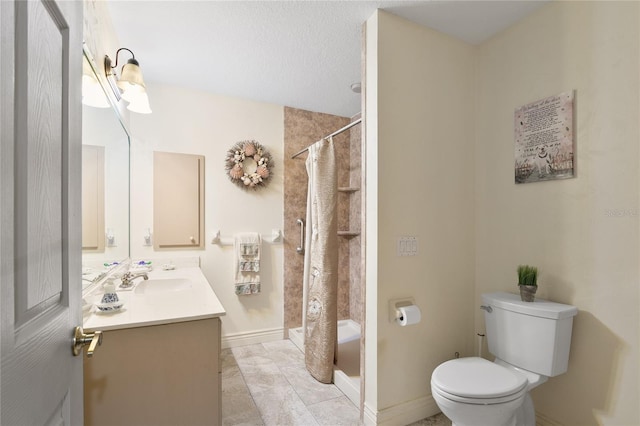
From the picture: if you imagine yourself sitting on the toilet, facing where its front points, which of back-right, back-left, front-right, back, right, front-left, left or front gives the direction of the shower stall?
right

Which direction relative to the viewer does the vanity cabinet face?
to the viewer's right

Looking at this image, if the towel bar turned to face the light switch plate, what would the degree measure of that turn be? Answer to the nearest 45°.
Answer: approximately 45° to its left

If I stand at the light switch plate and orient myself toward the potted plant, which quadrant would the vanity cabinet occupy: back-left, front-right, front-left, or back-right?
back-right

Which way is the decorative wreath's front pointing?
toward the camera

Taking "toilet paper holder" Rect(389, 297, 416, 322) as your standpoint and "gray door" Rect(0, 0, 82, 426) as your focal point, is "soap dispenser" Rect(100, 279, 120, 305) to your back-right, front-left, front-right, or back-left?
front-right

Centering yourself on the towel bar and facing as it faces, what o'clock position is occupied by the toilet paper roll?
The toilet paper roll is roughly at 11 o'clock from the towel bar.

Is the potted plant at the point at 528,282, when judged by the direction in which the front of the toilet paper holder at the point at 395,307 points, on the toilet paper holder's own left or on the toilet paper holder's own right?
on the toilet paper holder's own left

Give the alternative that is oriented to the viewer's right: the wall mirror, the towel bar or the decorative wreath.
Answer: the wall mirror

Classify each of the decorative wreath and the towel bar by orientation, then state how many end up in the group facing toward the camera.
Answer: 2

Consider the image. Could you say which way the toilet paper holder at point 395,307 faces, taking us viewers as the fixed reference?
facing the viewer and to the right of the viewer

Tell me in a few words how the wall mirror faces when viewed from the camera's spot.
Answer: facing to the right of the viewer

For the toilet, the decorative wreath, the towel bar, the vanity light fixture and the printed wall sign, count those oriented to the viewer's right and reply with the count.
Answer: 1

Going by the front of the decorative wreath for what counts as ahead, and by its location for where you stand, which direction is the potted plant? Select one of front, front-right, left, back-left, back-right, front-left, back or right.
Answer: front-left

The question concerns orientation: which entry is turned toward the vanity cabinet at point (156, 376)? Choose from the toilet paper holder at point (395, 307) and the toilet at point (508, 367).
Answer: the toilet

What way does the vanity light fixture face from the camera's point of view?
to the viewer's right

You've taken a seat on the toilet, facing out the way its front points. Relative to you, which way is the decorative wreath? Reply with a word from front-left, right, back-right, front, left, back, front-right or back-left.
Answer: front-right
